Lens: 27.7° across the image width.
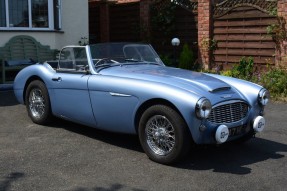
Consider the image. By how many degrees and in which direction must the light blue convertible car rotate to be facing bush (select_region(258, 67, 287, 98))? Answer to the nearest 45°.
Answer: approximately 90° to its left

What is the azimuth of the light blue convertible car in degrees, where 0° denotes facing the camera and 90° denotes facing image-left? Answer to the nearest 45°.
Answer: approximately 315°

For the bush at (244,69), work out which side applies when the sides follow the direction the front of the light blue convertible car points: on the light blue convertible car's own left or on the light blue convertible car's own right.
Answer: on the light blue convertible car's own left

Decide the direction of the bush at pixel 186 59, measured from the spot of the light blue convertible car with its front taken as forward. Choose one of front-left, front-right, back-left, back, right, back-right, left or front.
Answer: back-left

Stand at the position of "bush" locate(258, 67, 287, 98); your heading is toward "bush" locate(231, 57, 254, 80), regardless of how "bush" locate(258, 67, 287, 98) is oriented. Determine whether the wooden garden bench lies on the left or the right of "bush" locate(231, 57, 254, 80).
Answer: left

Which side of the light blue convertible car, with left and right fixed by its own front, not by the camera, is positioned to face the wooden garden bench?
back

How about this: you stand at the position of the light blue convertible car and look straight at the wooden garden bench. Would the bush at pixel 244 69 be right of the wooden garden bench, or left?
right

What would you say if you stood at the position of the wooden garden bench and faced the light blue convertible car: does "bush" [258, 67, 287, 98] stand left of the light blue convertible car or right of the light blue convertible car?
left
